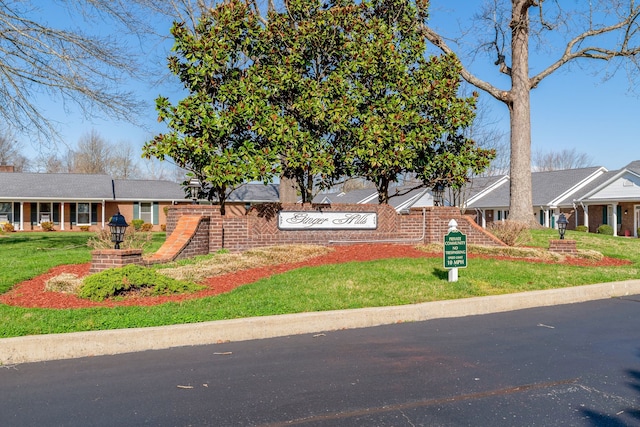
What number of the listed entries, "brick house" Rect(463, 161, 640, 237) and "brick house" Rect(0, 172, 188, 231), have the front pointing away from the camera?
0

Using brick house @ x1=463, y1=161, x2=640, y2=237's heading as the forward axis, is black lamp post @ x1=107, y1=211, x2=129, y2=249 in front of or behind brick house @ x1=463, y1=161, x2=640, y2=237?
in front

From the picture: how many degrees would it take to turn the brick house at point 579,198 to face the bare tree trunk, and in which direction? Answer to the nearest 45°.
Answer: approximately 45° to its left

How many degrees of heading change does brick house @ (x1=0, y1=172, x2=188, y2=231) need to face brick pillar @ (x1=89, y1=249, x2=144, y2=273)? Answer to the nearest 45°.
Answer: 0° — it already faces it

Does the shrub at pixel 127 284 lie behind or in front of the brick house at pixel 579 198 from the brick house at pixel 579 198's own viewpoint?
in front

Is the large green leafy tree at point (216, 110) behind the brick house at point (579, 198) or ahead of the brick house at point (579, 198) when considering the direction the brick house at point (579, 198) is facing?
ahead

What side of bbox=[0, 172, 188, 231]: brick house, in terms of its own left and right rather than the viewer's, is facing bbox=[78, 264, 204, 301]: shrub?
front

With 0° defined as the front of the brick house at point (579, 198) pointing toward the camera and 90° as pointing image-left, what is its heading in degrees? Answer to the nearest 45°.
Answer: approximately 45°
